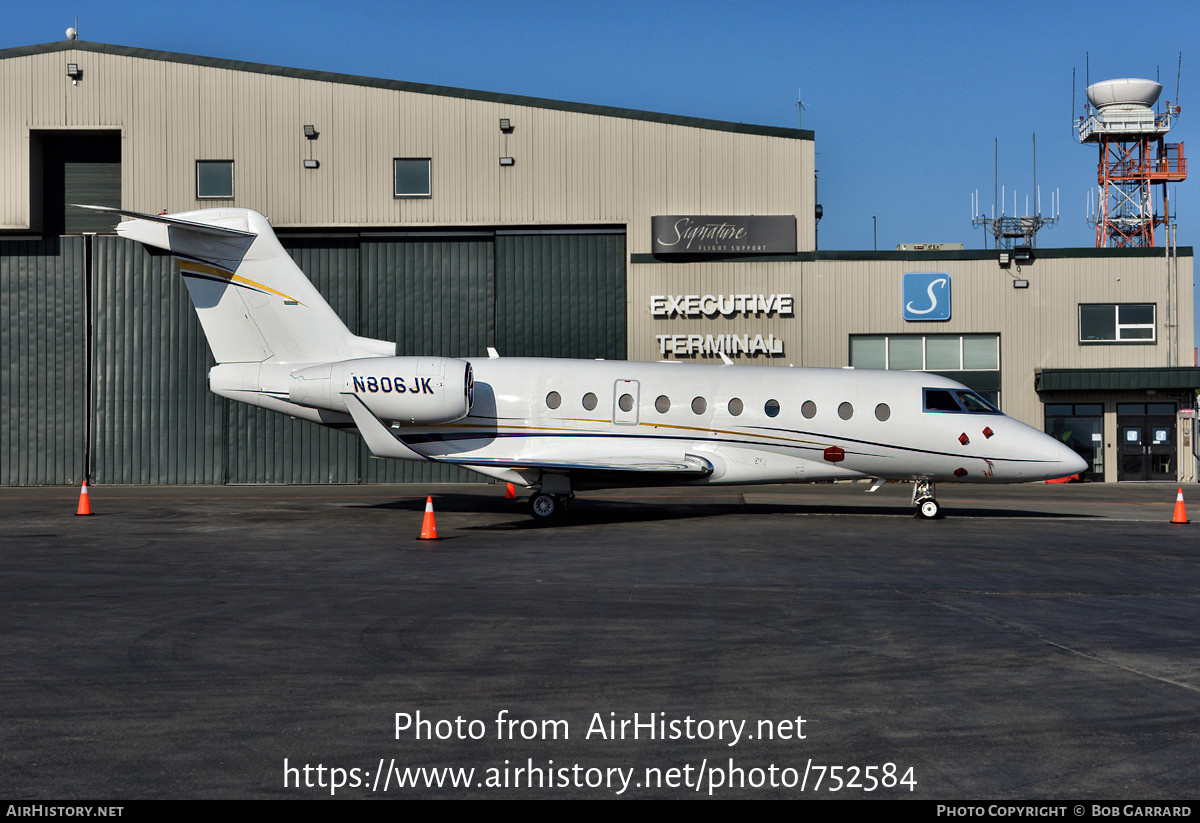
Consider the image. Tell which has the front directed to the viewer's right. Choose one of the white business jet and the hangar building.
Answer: the white business jet

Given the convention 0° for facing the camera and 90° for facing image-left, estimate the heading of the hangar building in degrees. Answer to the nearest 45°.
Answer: approximately 0°

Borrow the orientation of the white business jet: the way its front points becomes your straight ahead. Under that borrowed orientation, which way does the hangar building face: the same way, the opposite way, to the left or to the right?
to the right

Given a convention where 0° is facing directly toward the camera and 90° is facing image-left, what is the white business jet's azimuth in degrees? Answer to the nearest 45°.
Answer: approximately 270°

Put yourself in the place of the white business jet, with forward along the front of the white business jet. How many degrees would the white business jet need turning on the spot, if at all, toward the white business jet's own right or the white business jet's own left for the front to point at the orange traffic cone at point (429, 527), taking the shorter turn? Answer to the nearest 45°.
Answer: approximately 135° to the white business jet's own right

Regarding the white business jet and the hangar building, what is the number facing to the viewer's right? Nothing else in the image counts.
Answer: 1

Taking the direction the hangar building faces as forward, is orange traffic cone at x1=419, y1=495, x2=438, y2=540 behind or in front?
in front

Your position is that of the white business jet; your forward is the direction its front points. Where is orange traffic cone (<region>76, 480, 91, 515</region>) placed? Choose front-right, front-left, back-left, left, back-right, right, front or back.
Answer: back
